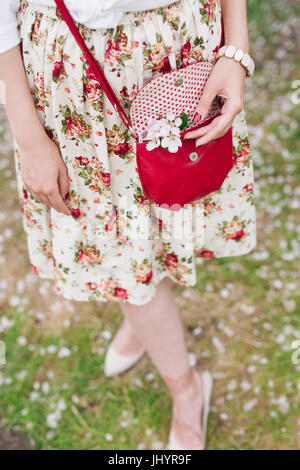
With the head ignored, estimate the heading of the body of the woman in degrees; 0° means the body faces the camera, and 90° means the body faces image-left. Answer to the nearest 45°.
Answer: approximately 0°
